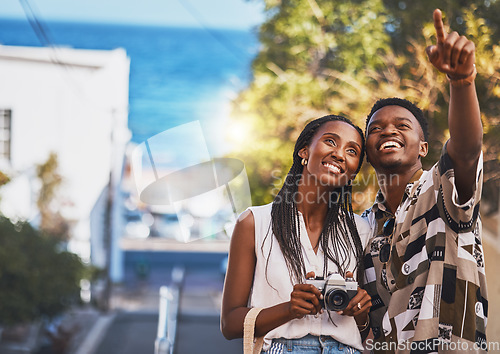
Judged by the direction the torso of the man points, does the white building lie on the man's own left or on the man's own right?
on the man's own right

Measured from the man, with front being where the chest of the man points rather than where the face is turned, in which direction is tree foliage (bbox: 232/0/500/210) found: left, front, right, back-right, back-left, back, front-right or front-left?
back-right

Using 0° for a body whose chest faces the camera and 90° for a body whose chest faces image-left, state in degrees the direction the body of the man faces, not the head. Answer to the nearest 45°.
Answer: approximately 45°

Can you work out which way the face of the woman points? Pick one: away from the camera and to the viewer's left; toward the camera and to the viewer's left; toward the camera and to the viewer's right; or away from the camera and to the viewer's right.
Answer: toward the camera and to the viewer's right
